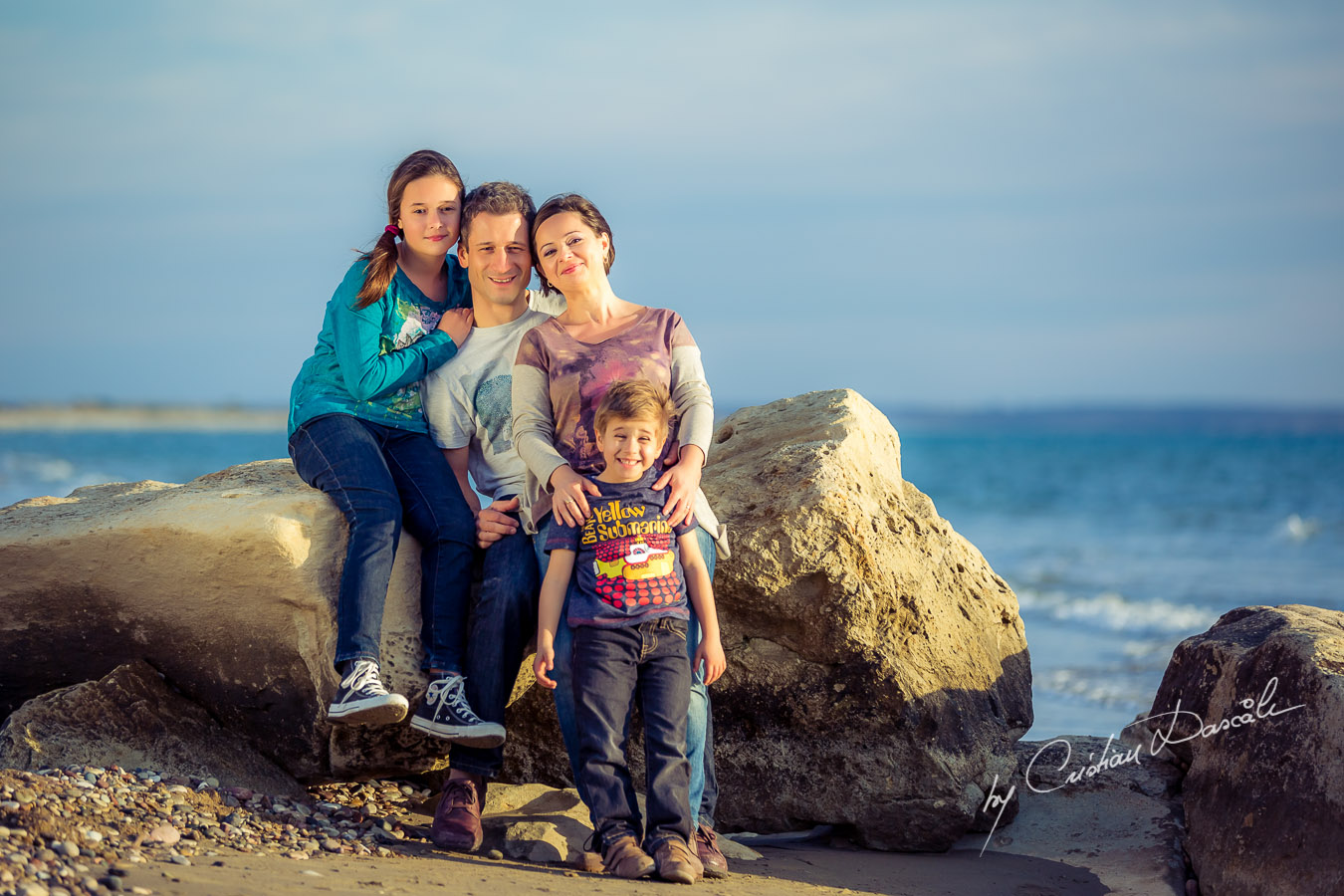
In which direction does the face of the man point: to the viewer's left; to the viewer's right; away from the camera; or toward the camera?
toward the camera

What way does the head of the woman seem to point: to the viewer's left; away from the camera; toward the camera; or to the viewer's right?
toward the camera

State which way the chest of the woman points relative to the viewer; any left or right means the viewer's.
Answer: facing the viewer

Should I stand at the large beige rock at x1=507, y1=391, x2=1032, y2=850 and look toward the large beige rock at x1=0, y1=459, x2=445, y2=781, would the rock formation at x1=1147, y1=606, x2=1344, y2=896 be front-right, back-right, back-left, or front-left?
back-left

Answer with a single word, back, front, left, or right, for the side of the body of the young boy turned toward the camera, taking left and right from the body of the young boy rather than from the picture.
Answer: front

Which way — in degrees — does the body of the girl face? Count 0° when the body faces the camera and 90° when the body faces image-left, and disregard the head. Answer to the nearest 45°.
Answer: approximately 315°

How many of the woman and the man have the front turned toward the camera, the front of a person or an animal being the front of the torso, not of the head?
2

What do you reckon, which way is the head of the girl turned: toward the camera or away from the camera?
toward the camera

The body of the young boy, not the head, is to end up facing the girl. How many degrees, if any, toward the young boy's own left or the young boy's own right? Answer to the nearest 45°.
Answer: approximately 135° to the young boy's own right

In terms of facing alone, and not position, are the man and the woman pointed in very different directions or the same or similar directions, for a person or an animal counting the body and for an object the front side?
same or similar directions

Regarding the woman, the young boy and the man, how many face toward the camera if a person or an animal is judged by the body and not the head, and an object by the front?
3

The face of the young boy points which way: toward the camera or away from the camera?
toward the camera
